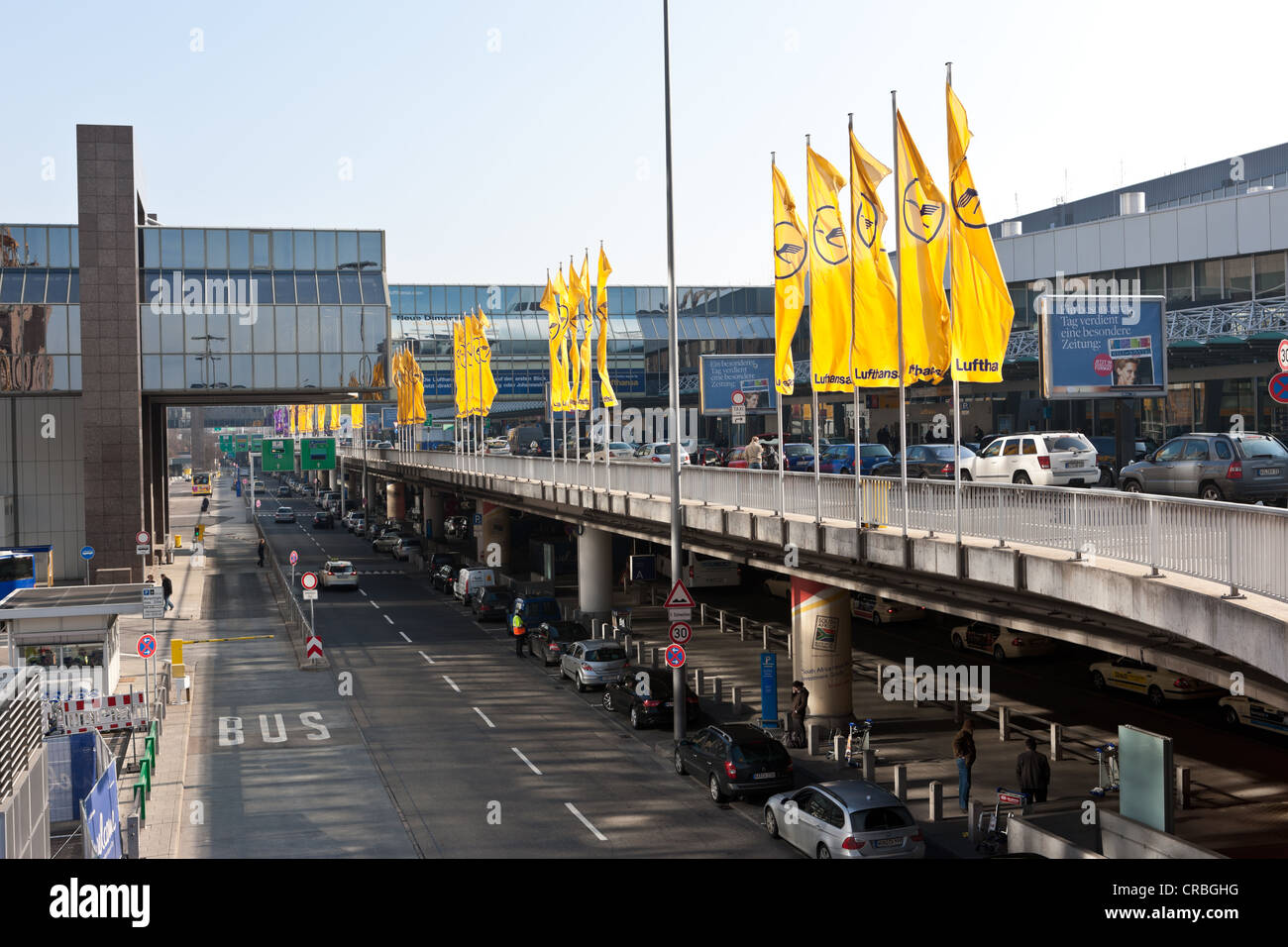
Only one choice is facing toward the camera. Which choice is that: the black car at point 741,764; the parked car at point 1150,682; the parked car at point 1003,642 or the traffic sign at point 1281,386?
the traffic sign

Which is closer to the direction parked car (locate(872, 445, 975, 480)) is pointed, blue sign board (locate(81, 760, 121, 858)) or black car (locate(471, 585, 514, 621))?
the black car

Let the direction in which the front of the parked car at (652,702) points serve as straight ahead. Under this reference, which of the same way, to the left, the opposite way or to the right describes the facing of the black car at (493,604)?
the same way

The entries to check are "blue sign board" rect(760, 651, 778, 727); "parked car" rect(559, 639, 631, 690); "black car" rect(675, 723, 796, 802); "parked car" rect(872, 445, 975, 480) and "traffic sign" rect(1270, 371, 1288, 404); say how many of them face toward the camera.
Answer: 2

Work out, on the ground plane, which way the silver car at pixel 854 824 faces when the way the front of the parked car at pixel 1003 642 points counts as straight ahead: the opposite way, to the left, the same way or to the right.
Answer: the same way

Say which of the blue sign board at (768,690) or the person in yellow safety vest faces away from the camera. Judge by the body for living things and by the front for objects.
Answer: the person in yellow safety vest

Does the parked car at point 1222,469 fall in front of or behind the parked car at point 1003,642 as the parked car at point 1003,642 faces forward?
behind

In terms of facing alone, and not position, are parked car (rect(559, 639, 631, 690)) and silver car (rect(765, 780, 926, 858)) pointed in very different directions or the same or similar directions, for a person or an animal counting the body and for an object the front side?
same or similar directions

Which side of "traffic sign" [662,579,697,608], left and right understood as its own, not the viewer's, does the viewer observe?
front

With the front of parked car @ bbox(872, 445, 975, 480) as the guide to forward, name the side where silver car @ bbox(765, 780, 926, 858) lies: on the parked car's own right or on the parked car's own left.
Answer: on the parked car's own left

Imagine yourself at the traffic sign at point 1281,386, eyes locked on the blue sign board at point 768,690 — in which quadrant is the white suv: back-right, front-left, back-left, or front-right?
front-right

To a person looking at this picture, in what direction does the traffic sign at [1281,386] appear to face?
facing the viewer
